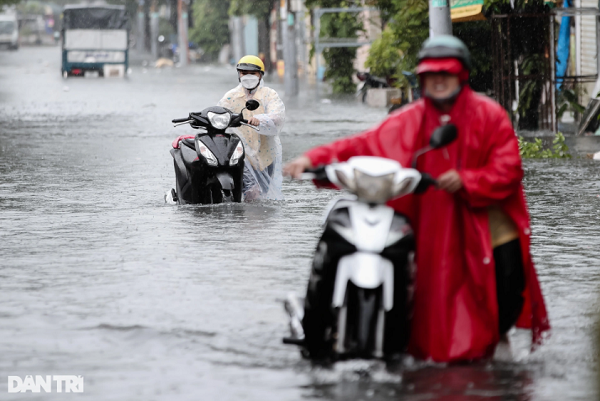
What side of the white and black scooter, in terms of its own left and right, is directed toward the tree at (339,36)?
back

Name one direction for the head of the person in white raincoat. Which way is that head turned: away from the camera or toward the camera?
toward the camera

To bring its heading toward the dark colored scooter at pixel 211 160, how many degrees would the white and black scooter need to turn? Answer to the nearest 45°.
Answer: approximately 180°

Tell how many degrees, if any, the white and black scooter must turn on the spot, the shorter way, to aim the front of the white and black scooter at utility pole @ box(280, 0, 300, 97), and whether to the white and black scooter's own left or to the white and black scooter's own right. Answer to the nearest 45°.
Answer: approximately 180°

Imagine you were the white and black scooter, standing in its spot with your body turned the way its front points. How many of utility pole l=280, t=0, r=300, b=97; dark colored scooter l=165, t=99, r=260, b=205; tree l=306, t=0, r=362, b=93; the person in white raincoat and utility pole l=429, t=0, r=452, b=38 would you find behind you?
5

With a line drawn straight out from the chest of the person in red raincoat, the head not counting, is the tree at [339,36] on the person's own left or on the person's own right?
on the person's own right

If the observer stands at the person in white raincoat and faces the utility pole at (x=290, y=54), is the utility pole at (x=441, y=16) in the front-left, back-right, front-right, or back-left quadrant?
front-right

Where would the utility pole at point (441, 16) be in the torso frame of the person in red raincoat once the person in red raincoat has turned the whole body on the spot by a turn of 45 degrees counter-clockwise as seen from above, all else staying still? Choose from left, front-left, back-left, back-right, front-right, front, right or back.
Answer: back

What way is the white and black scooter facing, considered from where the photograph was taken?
facing the viewer

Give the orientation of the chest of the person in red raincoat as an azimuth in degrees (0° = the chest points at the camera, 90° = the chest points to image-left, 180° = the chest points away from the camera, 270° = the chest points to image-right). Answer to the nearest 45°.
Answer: approximately 45°

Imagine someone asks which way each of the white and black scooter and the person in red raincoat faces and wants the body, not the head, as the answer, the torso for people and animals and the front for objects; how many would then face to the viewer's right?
0
